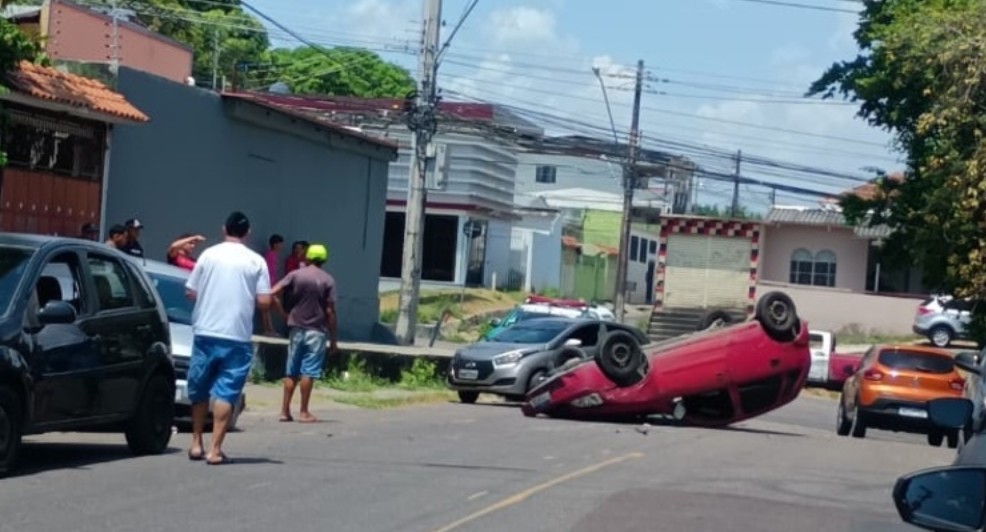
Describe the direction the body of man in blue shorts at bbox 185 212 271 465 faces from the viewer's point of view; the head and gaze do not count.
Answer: away from the camera

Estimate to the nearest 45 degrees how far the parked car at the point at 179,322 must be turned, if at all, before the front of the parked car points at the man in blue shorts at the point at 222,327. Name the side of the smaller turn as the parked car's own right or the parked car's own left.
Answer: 0° — it already faces them

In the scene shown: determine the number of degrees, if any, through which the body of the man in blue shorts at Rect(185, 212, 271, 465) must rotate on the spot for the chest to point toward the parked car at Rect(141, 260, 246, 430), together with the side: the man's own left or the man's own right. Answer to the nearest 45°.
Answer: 0° — they already face it

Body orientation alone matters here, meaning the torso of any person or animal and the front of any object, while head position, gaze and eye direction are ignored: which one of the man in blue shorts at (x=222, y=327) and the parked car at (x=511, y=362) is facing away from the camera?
the man in blue shorts

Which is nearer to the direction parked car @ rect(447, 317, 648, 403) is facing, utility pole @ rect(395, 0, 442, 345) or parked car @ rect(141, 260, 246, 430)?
the parked car

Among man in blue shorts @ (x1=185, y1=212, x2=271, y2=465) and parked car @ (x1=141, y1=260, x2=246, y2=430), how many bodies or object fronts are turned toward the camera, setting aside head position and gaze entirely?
1

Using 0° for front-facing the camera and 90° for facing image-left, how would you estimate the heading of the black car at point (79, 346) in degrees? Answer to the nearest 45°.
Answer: approximately 45°

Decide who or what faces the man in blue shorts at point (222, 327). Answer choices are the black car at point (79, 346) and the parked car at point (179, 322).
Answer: the parked car
